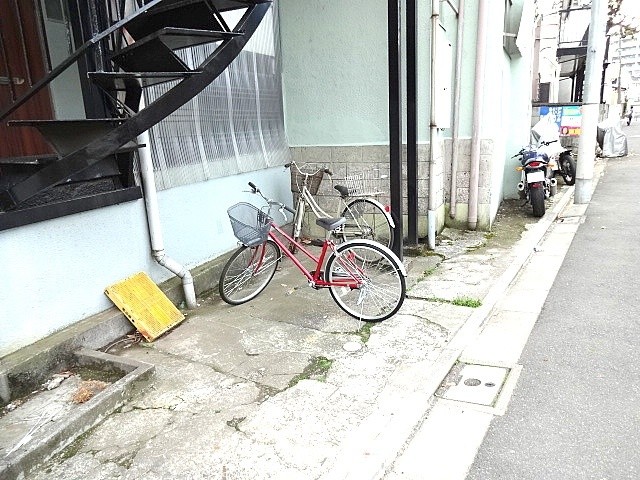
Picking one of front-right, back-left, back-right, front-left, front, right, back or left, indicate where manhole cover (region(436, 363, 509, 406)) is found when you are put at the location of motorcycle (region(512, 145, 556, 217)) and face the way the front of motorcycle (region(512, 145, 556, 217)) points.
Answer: back

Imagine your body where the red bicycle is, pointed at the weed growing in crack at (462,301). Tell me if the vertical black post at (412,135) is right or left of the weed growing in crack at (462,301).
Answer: left

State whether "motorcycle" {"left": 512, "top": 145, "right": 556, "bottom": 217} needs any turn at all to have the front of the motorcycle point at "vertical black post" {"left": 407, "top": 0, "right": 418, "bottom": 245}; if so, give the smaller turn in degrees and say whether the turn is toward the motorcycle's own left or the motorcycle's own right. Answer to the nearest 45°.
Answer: approximately 135° to the motorcycle's own left

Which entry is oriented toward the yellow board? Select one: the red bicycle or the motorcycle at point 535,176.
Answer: the red bicycle

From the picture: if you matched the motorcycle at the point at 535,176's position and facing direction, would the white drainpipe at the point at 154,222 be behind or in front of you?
behind

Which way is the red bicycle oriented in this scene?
to the viewer's left

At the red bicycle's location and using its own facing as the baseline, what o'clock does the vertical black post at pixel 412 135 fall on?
The vertical black post is roughly at 4 o'clock from the red bicycle.

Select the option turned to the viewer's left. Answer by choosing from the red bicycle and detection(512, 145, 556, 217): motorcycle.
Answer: the red bicycle

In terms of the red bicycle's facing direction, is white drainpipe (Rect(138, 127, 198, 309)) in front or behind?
in front

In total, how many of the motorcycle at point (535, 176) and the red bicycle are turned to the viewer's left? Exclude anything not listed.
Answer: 1

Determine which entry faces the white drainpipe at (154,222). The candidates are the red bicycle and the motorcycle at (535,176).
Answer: the red bicycle

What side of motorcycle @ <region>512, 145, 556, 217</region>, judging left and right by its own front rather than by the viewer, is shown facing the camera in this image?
back

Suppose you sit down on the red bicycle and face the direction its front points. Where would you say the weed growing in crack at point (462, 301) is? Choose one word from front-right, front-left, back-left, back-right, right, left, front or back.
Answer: back

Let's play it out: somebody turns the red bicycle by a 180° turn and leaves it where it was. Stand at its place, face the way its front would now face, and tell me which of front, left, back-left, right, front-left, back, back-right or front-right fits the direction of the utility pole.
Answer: front-left
